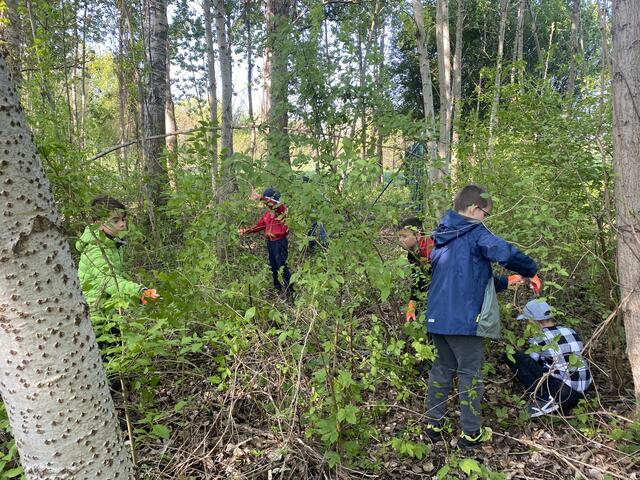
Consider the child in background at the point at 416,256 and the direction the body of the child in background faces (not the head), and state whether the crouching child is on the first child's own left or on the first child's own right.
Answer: on the first child's own left

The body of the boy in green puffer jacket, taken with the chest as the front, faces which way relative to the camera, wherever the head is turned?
to the viewer's right

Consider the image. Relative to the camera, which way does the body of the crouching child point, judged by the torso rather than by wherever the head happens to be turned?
to the viewer's left

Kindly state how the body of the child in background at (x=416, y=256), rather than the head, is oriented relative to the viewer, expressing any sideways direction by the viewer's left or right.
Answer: facing the viewer and to the left of the viewer

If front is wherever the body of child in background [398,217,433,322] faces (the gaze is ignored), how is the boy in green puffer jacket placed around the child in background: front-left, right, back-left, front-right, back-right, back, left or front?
front

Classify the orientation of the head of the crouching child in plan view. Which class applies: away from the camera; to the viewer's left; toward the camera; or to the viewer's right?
to the viewer's left

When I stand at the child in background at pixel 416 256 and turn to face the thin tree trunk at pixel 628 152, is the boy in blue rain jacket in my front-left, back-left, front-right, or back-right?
front-right

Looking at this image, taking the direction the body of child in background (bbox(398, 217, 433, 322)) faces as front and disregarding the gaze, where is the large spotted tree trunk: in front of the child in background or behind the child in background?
in front

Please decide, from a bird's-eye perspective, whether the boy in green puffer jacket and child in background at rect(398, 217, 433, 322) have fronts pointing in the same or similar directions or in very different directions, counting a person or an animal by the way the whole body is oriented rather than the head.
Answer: very different directions

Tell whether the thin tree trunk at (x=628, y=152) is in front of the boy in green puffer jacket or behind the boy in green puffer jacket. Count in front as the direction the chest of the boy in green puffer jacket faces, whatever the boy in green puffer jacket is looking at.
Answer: in front

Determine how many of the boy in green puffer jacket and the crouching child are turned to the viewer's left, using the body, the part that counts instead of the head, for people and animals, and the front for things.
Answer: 1
